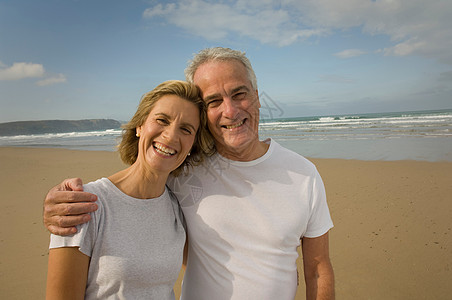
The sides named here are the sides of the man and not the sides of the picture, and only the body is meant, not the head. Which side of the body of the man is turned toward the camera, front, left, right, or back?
front

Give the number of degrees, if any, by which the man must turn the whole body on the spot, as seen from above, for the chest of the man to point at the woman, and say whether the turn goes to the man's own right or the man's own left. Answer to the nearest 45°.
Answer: approximately 90° to the man's own right
